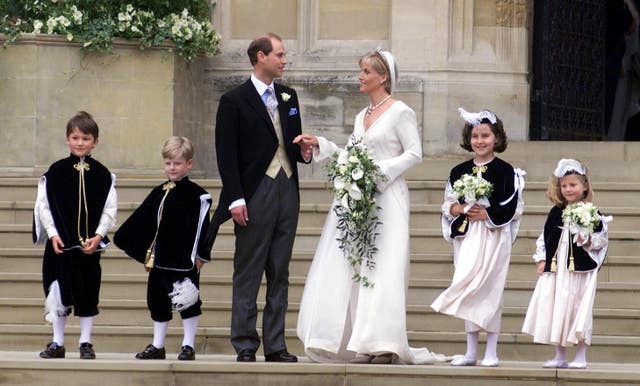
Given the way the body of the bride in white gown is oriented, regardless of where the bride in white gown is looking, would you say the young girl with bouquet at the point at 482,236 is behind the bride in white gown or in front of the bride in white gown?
behind

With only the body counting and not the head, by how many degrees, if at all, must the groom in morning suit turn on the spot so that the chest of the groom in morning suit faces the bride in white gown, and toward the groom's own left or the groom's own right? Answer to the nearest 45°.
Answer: approximately 45° to the groom's own left

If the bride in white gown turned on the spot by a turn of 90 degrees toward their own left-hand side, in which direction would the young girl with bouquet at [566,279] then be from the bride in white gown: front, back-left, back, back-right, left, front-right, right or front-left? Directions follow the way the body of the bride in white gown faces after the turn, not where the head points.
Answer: front-left

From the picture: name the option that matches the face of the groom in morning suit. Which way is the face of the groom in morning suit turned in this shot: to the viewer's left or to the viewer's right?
to the viewer's right

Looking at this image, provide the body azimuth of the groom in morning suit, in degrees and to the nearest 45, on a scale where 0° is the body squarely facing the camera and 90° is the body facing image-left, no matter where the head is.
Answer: approximately 315°

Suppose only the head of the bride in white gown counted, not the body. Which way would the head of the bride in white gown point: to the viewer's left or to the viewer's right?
to the viewer's left
